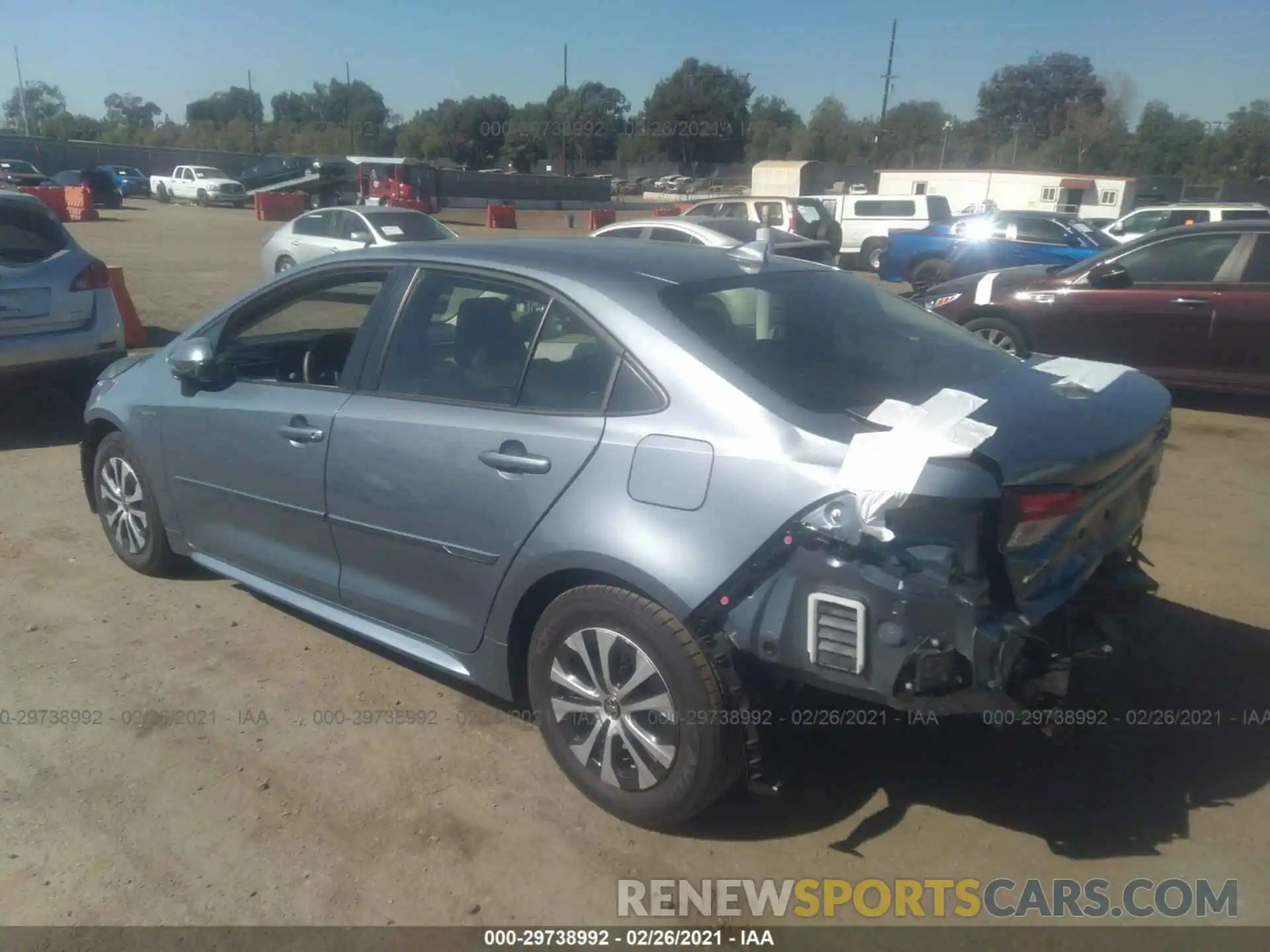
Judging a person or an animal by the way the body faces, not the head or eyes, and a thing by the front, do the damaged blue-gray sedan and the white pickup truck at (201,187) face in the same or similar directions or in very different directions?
very different directions

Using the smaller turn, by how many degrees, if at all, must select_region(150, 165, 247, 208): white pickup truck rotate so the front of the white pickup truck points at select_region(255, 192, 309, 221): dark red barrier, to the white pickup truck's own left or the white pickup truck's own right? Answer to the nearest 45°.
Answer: approximately 45° to the white pickup truck's own right

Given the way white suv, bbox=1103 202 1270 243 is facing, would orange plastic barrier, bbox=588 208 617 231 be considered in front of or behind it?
in front

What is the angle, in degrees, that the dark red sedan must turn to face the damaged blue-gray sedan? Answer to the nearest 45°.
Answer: approximately 90° to its left

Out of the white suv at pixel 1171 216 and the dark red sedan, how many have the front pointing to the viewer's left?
2

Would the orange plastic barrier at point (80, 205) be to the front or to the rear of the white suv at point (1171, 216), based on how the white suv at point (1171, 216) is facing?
to the front

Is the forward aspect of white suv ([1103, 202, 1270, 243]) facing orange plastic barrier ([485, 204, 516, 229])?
yes

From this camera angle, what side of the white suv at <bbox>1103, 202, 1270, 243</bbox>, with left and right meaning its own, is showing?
left

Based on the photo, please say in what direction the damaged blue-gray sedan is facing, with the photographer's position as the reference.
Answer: facing away from the viewer and to the left of the viewer

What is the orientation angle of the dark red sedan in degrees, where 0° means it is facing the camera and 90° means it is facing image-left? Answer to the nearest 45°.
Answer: approximately 90°

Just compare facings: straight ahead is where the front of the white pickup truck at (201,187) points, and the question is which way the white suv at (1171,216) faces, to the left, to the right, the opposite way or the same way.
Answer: the opposite way
